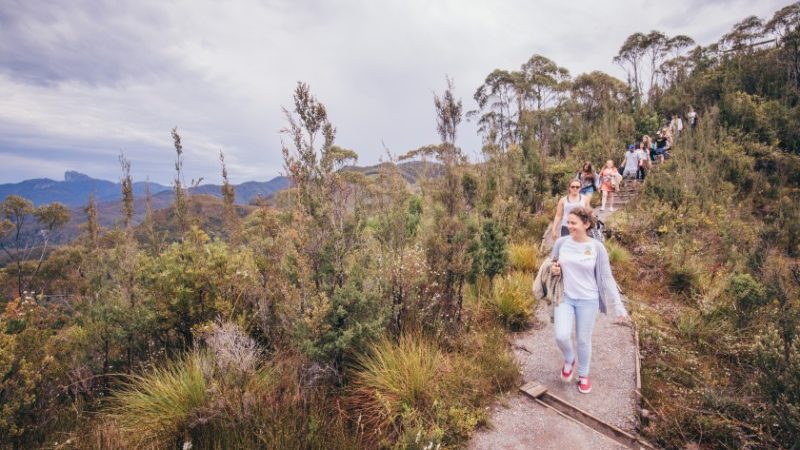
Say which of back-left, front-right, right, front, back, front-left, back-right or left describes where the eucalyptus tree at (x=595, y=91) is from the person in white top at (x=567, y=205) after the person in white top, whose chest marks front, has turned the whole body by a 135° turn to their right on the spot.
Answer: front-right

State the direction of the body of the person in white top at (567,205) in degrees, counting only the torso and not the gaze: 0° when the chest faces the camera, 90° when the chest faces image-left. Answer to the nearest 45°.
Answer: approximately 0°

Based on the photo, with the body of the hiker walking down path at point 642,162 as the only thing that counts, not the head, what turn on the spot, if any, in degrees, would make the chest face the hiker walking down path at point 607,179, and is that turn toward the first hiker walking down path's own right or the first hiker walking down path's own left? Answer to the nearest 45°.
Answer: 0° — they already face them

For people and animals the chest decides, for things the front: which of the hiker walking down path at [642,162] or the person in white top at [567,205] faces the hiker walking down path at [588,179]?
the hiker walking down path at [642,162]

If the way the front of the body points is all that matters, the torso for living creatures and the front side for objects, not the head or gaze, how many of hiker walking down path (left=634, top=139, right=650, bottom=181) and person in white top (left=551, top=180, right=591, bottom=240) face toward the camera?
2

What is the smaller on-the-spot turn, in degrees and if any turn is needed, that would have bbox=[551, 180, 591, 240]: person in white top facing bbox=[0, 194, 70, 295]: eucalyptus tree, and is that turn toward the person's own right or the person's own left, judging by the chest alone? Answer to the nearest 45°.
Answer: approximately 90° to the person's own right

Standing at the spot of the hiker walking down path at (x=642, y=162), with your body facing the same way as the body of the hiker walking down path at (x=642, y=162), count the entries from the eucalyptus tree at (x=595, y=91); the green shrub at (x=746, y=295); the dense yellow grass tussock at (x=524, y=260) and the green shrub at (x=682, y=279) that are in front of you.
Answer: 3

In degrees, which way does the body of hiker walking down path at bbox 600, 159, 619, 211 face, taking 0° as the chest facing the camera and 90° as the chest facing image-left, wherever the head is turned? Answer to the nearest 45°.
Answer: approximately 0°

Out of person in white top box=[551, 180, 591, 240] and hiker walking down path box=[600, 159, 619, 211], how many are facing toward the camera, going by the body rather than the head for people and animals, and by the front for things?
2

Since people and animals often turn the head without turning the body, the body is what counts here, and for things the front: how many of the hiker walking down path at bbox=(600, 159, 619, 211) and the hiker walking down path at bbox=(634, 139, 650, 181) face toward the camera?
2
